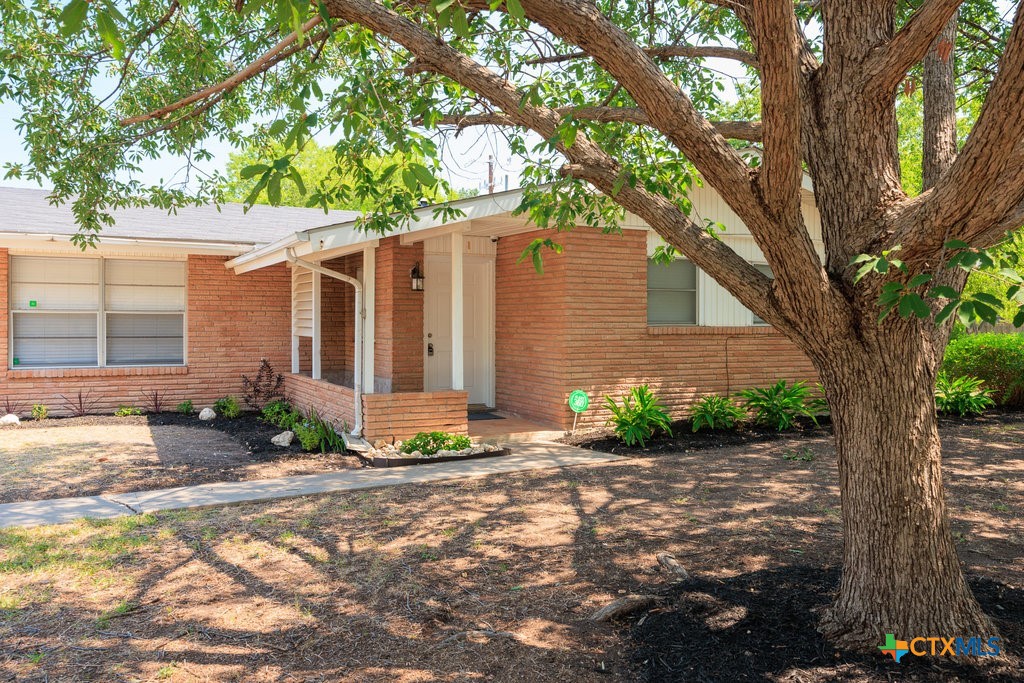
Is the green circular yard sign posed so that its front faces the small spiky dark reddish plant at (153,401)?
no

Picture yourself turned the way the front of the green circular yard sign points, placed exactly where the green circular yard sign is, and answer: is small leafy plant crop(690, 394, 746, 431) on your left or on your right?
on your left

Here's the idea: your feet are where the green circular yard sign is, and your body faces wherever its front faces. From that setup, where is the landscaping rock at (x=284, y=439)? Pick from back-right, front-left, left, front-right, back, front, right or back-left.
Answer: right

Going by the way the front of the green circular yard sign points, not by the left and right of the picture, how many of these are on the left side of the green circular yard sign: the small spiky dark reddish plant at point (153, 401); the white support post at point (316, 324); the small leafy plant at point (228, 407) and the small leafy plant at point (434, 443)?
0

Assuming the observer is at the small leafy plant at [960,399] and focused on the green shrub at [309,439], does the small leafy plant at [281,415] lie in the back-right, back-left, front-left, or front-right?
front-right

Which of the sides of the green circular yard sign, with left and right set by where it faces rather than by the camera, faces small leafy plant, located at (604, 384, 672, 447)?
left

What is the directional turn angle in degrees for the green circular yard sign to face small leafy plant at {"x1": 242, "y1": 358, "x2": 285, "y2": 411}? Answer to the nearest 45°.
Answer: approximately 135° to its right

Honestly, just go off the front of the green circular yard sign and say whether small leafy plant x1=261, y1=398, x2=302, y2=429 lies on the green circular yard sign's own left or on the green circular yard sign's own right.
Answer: on the green circular yard sign's own right

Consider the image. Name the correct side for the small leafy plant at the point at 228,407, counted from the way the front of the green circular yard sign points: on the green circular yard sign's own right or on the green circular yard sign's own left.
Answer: on the green circular yard sign's own right

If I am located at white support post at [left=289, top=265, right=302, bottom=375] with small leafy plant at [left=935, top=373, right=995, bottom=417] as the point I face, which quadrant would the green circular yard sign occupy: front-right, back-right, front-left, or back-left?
front-right

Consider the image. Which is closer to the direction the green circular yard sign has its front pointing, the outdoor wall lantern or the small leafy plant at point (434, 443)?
the small leafy plant

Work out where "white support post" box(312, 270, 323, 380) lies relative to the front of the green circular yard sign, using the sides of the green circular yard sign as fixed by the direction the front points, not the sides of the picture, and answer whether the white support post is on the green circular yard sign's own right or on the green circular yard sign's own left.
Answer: on the green circular yard sign's own right

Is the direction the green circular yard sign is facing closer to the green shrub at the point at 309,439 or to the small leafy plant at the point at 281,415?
the green shrub

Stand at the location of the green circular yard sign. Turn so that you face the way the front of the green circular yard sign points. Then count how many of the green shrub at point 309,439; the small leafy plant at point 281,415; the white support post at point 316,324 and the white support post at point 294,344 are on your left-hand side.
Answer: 0

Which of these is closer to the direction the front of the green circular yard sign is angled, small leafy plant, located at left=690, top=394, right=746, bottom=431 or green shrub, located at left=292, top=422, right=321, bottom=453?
the green shrub

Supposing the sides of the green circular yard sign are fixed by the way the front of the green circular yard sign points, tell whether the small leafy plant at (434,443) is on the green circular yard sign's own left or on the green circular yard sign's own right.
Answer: on the green circular yard sign's own right

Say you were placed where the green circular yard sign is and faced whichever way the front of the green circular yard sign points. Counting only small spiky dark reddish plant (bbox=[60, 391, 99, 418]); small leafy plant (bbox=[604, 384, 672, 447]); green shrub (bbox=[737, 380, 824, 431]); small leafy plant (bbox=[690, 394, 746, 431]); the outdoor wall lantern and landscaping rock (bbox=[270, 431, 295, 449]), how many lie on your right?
3

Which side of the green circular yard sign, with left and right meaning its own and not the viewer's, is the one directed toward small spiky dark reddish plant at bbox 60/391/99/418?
right

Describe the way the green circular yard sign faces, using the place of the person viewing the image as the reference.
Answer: facing the viewer

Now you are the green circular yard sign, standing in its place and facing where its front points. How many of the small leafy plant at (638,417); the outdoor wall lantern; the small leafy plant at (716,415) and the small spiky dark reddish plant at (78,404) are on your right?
2

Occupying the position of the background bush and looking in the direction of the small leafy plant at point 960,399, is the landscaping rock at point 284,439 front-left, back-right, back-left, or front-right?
front-right
